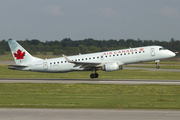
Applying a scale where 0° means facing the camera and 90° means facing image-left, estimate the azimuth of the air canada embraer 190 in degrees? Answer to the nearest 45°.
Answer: approximately 270°
